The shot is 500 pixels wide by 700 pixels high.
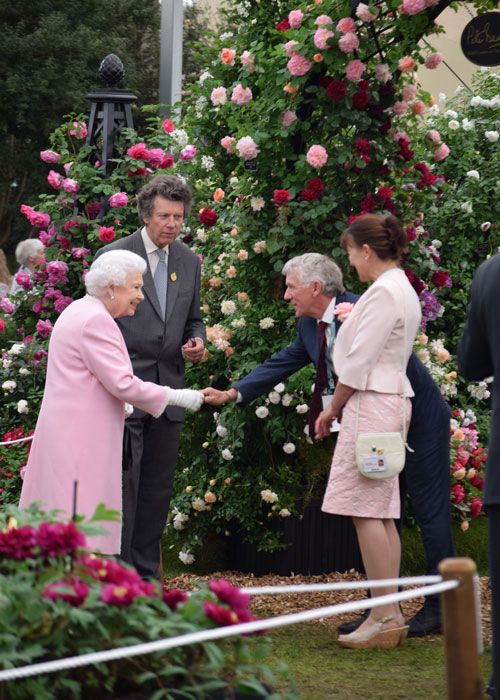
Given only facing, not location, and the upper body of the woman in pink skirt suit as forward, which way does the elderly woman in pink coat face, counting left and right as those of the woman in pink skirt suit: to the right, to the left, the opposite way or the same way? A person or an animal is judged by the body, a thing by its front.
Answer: the opposite way

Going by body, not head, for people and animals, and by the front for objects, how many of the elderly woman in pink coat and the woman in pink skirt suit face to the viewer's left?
1

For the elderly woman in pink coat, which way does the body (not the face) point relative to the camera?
to the viewer's right

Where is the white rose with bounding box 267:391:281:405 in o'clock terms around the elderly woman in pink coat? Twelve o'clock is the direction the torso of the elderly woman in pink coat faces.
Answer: The white rose is roughly at 10 o'clock from the elderly woman in pink coat.

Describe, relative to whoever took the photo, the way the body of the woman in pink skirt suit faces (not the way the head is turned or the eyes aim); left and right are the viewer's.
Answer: facing to the left of the viewer
